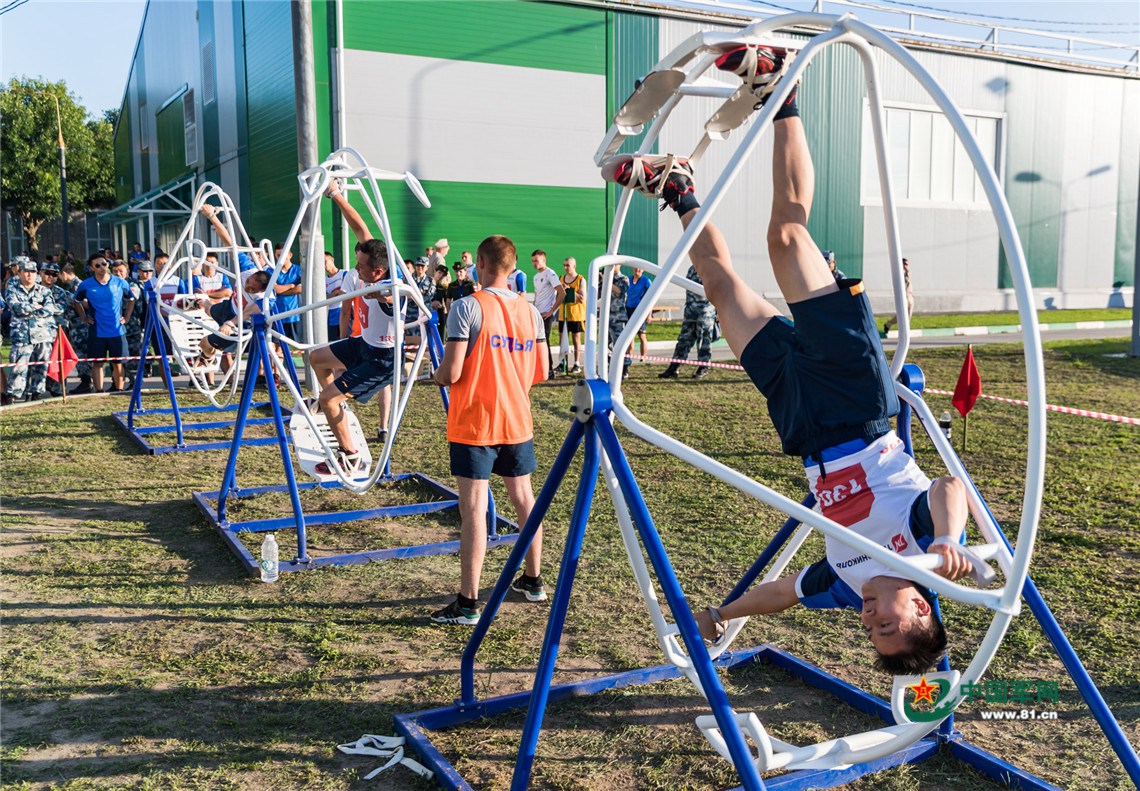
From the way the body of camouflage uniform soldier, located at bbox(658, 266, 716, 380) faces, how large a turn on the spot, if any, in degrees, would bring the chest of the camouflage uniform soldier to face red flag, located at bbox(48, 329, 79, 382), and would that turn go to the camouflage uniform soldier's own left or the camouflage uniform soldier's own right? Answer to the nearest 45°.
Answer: approximately 45° to the camouflage uniform soldier's own right

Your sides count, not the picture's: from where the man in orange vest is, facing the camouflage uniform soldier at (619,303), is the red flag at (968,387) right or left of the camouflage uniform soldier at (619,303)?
right

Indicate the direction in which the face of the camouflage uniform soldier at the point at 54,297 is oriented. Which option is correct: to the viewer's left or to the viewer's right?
to the viewer's right

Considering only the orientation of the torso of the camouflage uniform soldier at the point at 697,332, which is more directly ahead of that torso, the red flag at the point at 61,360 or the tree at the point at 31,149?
the red flag

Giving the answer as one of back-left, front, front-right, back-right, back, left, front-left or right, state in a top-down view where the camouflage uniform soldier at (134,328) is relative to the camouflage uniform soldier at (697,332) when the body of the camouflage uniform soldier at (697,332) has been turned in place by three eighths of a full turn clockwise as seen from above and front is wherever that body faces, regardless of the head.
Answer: left

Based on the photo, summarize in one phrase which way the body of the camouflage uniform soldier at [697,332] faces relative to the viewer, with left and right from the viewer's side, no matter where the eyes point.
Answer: facing the viewer and to the left of the viewer

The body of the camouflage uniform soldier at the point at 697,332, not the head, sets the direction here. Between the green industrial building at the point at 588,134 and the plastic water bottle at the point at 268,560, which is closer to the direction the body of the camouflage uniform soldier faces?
the plastic water bottle

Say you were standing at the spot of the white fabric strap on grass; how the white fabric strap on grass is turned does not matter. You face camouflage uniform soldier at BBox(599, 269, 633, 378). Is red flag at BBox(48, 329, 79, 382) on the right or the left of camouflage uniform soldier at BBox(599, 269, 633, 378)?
left

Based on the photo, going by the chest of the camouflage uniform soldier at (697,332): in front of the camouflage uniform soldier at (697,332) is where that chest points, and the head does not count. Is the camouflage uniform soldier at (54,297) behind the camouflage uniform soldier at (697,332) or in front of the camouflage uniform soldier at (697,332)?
in front

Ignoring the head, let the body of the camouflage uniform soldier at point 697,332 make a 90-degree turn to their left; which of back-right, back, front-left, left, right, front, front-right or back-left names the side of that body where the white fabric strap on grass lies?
front-right

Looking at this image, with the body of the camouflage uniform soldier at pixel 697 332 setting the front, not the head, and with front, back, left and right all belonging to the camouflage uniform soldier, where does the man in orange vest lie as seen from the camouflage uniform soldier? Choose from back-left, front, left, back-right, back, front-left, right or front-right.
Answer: front-left

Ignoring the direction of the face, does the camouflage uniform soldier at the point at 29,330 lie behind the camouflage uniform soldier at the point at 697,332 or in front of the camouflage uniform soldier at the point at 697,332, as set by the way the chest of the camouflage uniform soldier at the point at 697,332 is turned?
in front

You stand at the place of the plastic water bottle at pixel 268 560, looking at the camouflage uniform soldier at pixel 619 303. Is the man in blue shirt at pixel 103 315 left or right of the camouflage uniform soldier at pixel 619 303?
left
